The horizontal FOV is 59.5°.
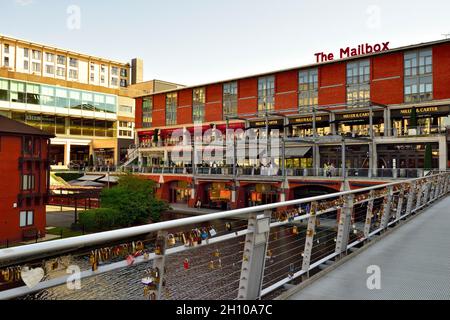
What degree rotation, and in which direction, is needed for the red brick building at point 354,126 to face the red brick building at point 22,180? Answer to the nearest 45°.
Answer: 0° — it already faces it

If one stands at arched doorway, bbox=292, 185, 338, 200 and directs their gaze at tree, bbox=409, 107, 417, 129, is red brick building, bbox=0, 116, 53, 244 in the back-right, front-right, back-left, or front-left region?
back-right

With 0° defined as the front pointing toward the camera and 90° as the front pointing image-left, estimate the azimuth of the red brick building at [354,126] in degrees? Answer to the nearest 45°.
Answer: approximately 45°

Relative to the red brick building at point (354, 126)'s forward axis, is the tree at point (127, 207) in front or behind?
in front

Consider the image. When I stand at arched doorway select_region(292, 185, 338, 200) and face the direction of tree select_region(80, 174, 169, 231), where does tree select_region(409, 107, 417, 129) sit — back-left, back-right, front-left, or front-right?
back-left
